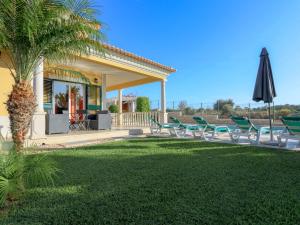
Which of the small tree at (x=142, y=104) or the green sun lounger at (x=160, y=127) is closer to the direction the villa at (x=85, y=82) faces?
the green sun lounger

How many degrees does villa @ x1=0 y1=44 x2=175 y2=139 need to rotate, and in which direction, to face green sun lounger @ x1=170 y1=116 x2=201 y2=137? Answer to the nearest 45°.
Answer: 0° — it already faces it

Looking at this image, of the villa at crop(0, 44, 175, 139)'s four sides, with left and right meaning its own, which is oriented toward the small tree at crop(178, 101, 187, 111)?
left

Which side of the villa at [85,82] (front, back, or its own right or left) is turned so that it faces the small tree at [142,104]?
left

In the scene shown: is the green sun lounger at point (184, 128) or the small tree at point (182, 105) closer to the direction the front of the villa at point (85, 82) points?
the green sun lounger

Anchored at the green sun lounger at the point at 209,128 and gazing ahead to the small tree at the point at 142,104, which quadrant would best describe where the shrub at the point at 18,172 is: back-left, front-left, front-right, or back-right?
back-left

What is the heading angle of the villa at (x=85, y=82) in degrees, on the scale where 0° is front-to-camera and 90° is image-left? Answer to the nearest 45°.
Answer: approximately 315°

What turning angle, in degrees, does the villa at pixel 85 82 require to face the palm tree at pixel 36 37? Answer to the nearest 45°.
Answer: approximately 45° to its right
